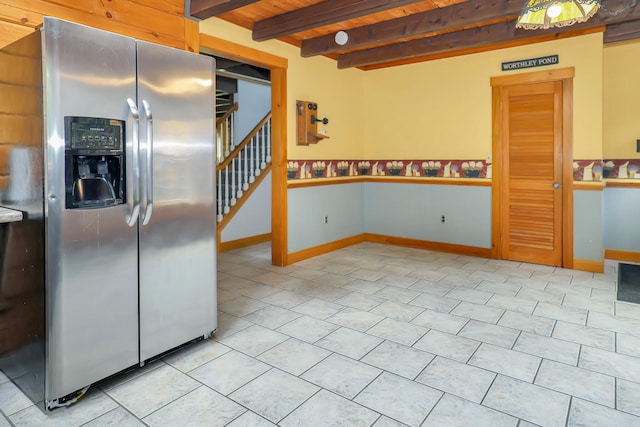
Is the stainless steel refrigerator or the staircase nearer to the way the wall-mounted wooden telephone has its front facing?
the stainless steel refrigerator

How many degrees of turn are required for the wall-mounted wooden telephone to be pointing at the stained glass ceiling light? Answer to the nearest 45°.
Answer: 0° — it already faces it

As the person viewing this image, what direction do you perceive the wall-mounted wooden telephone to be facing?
facing the viewer and to the right of the viewer

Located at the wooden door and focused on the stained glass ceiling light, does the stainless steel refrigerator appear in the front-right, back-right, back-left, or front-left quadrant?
front-right

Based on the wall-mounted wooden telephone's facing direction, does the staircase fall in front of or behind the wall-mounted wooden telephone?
behind

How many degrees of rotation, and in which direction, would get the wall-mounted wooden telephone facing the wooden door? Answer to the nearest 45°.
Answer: approximately 45° to its left

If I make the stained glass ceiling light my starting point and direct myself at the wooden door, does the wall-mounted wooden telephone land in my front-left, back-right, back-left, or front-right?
front-left

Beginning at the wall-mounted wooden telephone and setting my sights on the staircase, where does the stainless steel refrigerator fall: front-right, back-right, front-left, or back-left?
back-left

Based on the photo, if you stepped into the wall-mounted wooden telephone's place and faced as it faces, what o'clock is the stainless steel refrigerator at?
The stainless steel refrigerator is roughly at 2 o'clock from the wall-mounted wooden telephone.

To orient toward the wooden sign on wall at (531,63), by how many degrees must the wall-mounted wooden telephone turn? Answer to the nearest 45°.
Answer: approximately 45° to its left

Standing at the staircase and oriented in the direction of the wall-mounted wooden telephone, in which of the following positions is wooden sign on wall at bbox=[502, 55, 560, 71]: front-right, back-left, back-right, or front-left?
front-left

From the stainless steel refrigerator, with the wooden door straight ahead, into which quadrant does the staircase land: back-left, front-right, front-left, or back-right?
front-left
